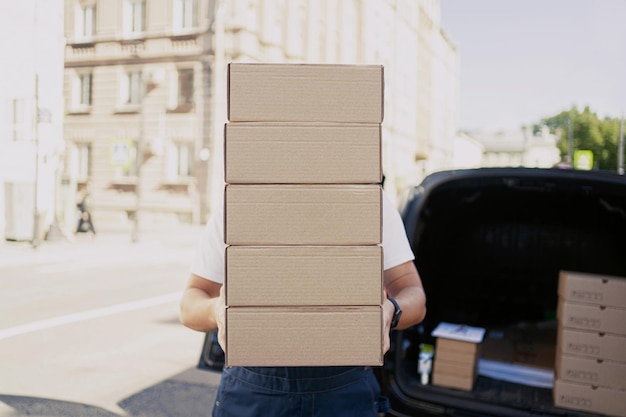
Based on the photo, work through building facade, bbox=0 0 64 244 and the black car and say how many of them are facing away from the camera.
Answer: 1

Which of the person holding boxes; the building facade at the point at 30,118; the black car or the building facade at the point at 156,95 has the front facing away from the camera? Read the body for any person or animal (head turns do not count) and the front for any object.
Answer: the black car

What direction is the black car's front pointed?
away from the camera

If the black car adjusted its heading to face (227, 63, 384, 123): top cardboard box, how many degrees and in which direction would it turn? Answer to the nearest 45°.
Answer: approximately 180°
